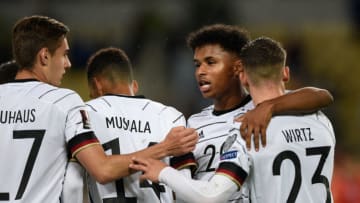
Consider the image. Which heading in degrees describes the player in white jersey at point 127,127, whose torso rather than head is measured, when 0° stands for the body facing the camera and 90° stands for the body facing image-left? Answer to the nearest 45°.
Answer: approximately 180°

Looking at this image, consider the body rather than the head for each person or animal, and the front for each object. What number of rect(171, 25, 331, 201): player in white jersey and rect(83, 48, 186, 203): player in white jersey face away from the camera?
1

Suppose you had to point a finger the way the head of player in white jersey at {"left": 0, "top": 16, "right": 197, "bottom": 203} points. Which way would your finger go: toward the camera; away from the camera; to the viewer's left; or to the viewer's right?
to the viewer's right

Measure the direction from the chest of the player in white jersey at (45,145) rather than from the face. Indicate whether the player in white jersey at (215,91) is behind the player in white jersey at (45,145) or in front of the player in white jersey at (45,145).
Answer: in front

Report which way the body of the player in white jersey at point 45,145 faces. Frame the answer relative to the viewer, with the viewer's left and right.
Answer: facing away from the viewer and to the right of the viewer

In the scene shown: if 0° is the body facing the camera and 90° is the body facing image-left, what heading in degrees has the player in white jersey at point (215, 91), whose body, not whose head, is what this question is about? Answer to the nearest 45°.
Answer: approximately 45°

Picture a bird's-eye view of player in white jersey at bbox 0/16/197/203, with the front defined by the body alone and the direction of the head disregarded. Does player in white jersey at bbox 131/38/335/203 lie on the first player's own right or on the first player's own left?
on the first player's own right

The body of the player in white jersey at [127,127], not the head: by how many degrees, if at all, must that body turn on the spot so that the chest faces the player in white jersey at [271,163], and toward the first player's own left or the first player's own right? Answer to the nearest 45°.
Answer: approximately 135° to the first player's own right

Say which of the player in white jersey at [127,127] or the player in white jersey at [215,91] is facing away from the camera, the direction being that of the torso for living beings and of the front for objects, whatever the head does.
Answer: the player in white jersey at [127,127]
